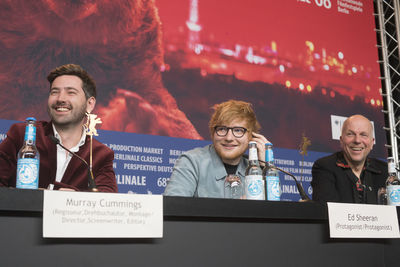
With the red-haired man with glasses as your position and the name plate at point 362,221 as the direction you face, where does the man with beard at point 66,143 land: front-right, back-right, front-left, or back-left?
back-right

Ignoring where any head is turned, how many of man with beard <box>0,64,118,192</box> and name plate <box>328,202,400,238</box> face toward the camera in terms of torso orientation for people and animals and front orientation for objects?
2

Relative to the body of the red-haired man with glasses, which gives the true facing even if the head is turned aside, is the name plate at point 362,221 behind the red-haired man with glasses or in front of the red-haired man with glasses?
in front

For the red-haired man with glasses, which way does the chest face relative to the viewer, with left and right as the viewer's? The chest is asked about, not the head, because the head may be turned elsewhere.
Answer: facing the viewer and to the right of the viewer

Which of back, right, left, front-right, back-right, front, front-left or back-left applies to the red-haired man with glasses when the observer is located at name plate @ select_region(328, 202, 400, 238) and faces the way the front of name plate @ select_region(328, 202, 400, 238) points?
back-right

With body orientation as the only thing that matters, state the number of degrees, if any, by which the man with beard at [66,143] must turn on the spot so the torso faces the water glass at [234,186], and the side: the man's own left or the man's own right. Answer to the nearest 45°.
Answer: approximately 45° to the man's own left

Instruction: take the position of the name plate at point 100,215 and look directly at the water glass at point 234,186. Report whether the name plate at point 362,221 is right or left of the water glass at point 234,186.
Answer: right

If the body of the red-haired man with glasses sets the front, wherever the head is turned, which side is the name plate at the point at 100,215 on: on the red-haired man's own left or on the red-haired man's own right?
on the red-haired man's own right

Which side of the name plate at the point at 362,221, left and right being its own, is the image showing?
front
